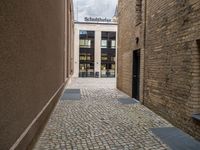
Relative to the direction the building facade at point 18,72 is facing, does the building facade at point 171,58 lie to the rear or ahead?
ahead

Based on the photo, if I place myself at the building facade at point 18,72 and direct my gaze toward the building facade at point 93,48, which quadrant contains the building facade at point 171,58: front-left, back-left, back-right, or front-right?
front-right

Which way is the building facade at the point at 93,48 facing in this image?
toward the camera

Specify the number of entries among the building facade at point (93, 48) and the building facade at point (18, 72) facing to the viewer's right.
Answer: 1

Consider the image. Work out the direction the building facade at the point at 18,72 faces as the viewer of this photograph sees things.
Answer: facing to the right of the viewer

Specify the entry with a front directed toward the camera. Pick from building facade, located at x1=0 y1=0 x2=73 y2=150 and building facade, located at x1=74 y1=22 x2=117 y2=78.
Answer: building facade, located at x1=74 y1=22 x2=117 y2=78

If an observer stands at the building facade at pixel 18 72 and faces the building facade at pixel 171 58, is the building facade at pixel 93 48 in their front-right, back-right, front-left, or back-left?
front-left

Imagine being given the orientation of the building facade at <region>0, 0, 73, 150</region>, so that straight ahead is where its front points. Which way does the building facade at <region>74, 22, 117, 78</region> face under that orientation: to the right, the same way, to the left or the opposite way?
to the right

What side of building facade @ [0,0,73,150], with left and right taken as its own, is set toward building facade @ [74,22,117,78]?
left

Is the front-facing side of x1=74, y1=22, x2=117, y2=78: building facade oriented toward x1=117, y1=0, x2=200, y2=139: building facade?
yes

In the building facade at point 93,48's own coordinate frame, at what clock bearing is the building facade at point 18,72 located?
the building facade at point 18,72 is roughly at 12 o'clock from the building facade at point 93,48.
